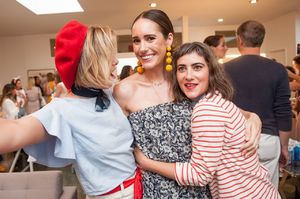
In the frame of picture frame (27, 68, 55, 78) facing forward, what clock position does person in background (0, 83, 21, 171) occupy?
The person in background is roughly at 12 o'clock from the picture frame.

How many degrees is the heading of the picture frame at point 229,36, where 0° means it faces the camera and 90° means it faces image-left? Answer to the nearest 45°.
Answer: approximately 0°

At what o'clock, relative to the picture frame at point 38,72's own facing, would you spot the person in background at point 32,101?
The person in background is roughly at 12 o'clock from the picture frame.
